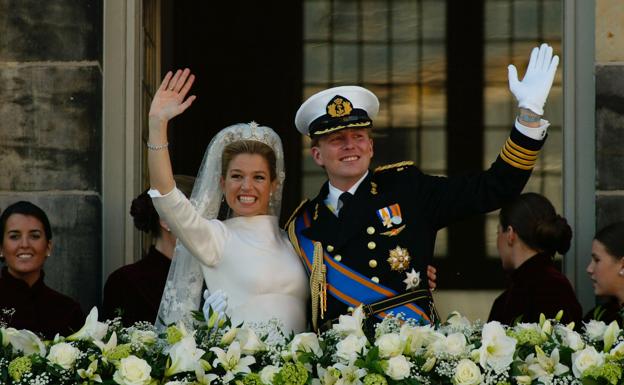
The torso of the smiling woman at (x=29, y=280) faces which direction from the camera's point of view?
toward the camera

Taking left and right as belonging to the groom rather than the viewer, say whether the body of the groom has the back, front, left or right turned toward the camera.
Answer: front

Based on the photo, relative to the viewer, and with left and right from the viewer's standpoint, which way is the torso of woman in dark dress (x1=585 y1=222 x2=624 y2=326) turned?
facing to the left of the viewer

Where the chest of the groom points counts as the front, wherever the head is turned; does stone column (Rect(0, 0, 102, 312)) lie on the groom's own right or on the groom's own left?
on the groom's own right

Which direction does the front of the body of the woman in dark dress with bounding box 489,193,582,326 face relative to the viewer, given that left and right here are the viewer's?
facing away from the viewer and to the left of the viewer

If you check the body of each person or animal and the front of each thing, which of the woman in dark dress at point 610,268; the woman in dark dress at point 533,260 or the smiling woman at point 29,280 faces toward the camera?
the smiling woman

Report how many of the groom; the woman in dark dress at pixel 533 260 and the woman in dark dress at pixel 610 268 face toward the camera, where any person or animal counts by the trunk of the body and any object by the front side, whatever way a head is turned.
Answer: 1

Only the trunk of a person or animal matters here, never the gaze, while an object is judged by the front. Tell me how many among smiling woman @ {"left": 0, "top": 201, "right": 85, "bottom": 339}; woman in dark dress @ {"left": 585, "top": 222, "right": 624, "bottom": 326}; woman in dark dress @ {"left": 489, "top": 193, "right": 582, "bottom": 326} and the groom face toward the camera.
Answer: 2

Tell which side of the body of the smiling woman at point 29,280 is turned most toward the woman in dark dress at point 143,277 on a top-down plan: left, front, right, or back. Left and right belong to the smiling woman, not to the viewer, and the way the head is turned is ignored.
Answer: left

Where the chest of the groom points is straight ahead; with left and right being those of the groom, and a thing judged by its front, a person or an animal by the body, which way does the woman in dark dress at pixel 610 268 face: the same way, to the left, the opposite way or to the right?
to the right

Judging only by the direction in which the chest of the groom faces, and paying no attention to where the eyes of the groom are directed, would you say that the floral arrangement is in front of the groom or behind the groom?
in front

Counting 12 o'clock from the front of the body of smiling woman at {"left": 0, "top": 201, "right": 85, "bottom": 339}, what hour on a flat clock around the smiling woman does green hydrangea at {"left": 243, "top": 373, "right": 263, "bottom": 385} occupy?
The green hydrangea is roughly at 11 o'clock from the smiling woman.
